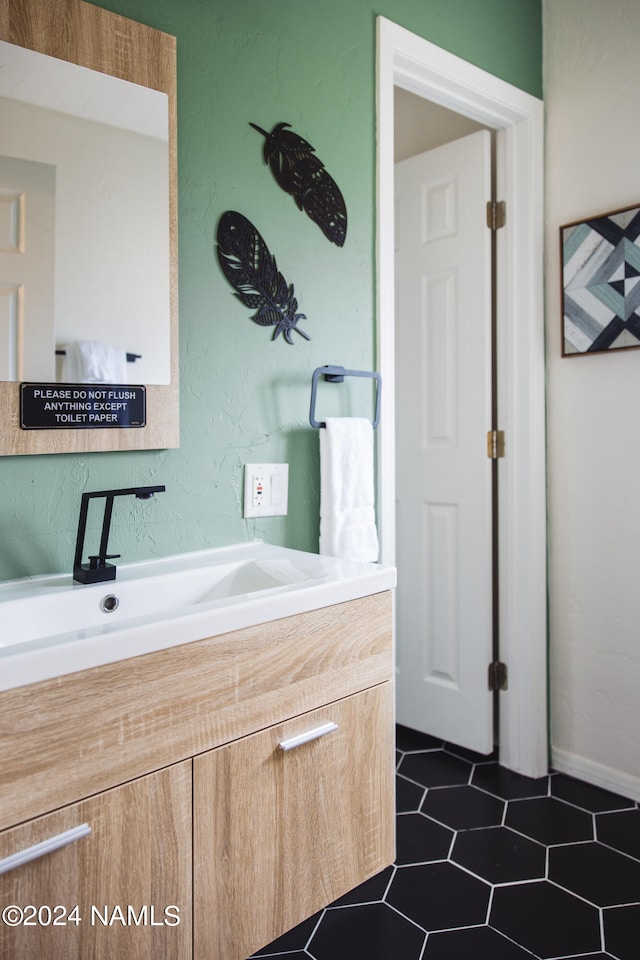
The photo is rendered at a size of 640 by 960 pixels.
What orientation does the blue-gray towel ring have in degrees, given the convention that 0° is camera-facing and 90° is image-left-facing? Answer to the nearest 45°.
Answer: approximately 315°

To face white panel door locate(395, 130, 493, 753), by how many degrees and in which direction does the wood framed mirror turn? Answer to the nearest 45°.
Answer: approximately 90° to its left

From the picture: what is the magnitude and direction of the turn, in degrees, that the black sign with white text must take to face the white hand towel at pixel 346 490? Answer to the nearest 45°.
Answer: approximately 45° to its left

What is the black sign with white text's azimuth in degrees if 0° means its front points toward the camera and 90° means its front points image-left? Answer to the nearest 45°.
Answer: approximately 315°

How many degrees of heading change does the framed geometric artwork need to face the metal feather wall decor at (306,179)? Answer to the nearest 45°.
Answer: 0° — it already faces it

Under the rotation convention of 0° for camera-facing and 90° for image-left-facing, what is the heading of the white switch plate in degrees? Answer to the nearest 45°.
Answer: approximately 315°

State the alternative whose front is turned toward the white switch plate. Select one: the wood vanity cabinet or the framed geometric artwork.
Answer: the framed geometric artwork

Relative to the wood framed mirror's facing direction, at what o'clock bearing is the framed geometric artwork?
The framed geometric artwork is roughly at 10 o'clock from the wood framed mirror.

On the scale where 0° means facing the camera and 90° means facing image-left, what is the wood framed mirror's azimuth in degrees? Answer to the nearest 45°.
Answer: approximately 315°

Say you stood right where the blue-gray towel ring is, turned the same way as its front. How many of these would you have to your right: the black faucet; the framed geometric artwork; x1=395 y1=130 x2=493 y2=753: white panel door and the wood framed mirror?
2

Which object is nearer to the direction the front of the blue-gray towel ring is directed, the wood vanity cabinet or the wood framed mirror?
the wood vanity cabinet
